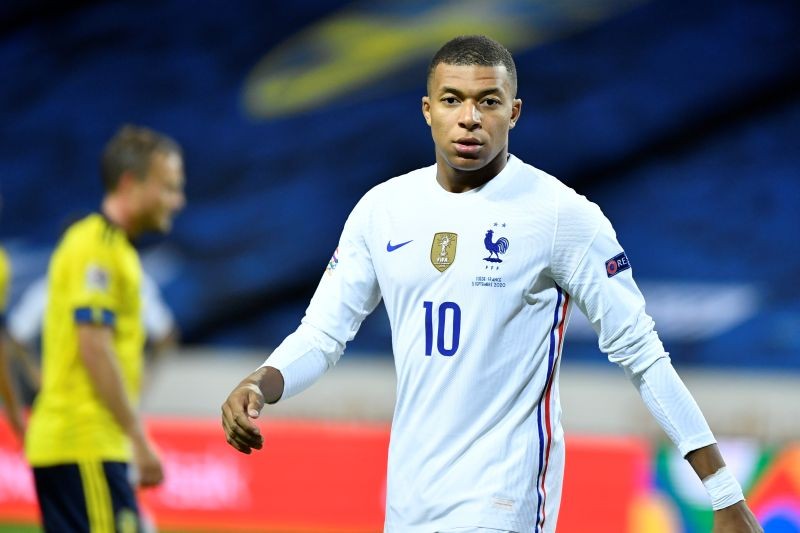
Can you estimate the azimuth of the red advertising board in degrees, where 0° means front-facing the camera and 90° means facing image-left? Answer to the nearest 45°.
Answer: approximately 0°

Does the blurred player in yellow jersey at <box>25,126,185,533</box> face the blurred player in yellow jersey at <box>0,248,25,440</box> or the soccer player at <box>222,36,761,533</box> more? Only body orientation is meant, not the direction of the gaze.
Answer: the soccer player

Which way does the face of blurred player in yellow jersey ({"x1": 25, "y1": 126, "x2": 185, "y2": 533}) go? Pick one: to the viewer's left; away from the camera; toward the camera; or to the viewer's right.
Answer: to the viewer's right

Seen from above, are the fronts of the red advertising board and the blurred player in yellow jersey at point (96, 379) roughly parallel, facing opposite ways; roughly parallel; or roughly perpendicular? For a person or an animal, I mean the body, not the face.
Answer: roughly perpendicular

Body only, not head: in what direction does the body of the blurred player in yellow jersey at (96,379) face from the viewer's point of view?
to the viewer's right

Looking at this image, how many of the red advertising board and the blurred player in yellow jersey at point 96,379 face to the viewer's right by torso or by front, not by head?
1

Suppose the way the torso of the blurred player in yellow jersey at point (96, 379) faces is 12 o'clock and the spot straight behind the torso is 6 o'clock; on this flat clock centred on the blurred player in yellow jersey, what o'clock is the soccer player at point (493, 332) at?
The soccer player is roughly at 2 o'clock from the blurred player in yellow jersey.

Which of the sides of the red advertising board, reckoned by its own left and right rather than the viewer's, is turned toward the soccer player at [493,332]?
front

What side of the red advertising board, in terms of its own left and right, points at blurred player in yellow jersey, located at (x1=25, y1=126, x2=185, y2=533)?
front
